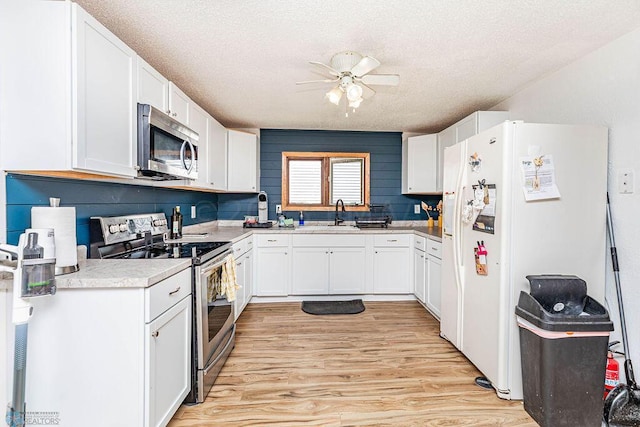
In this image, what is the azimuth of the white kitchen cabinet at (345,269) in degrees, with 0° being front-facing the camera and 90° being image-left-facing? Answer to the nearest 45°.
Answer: approximately 0°

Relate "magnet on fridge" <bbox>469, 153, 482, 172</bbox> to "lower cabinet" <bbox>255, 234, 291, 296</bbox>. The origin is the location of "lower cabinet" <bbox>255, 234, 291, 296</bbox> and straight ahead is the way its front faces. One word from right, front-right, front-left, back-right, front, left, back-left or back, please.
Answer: front-left

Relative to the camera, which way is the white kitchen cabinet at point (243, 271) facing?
to the viewer's right

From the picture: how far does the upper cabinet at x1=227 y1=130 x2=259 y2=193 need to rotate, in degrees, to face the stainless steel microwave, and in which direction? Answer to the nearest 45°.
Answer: approximately 45° to its right

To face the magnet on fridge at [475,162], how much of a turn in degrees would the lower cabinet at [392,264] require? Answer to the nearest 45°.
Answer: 0° — it already faces it

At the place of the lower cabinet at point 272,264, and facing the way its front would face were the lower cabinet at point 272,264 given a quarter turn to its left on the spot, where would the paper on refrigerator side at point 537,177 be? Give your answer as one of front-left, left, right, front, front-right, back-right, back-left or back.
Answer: front-right

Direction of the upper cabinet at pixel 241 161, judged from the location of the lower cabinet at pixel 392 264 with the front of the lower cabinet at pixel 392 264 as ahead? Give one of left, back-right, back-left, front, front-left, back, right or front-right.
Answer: right

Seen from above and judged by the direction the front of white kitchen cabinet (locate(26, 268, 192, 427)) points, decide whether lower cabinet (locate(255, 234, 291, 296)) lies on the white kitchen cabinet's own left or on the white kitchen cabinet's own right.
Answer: on the white kitchen cabinet's own left
